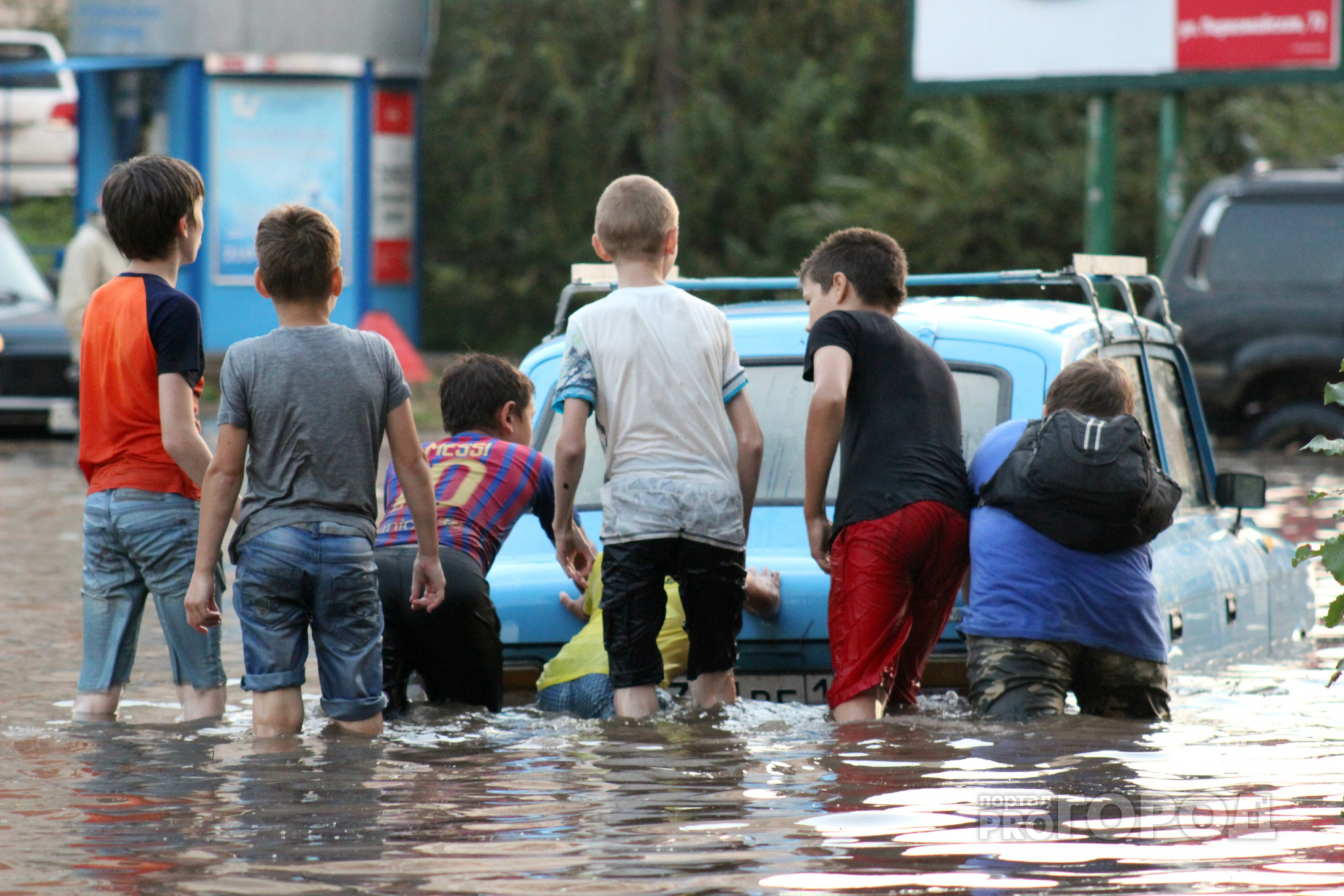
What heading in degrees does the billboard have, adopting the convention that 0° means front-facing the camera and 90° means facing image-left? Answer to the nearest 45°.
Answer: approximately 0°

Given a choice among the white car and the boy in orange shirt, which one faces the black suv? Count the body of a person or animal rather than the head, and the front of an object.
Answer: the boy in orange shirt

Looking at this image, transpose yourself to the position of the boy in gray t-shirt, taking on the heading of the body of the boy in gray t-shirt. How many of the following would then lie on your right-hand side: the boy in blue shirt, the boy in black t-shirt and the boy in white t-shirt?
3

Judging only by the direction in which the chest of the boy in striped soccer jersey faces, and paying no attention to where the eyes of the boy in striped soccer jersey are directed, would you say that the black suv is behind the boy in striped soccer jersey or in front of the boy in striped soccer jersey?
in front

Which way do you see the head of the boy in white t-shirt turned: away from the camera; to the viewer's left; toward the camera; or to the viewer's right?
away from the camera

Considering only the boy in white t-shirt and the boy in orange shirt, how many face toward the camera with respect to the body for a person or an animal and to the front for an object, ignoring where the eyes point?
0

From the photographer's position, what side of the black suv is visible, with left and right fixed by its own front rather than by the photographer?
right

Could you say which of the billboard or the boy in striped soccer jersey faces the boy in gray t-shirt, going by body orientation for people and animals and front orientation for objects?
the billboard

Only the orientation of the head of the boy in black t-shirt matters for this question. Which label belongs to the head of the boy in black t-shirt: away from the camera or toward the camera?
away from the camera

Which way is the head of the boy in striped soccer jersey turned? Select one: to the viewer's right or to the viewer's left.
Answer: to the viewer's right

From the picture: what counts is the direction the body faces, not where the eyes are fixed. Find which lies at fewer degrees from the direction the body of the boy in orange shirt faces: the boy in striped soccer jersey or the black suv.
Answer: the black suv

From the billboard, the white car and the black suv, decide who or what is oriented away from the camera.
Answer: the white car

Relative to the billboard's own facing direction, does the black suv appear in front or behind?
in front

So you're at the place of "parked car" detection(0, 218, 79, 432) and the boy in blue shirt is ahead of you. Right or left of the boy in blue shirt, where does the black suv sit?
left

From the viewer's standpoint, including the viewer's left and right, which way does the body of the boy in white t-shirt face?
facing away from the viewer
